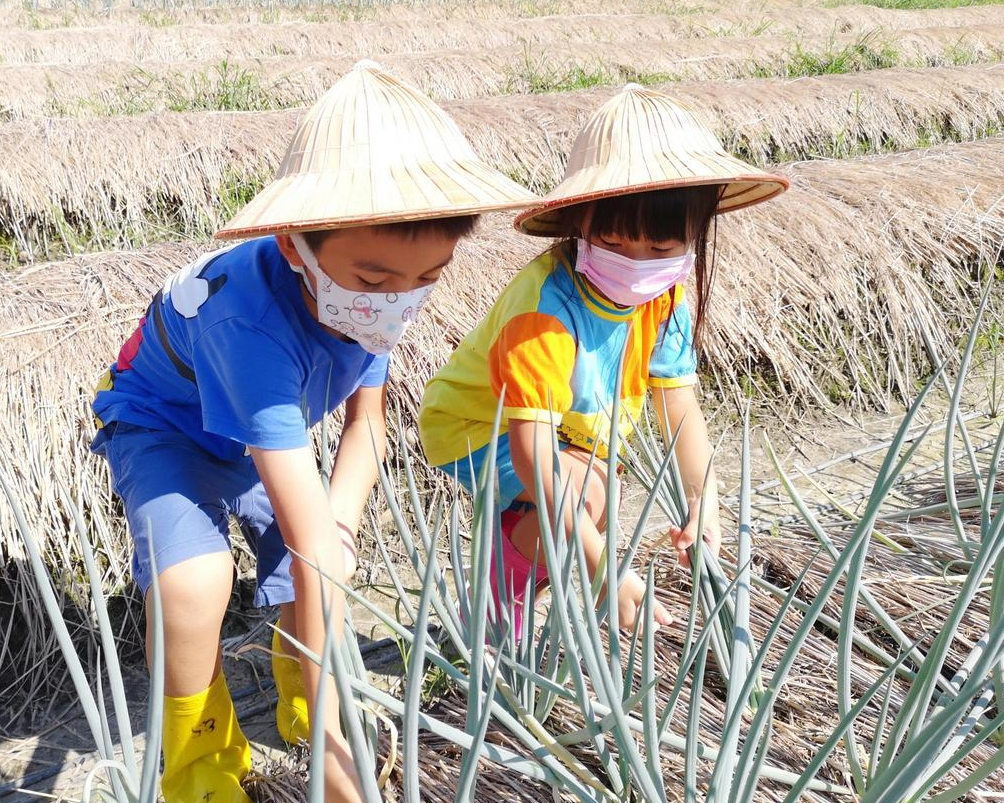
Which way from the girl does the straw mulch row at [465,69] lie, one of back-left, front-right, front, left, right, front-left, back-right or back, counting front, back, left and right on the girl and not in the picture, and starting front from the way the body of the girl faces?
back-left

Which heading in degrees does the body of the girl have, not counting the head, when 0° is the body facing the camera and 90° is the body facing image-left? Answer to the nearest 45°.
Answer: approximately 315°

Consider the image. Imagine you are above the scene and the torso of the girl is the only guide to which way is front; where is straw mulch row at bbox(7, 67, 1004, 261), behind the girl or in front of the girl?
behind

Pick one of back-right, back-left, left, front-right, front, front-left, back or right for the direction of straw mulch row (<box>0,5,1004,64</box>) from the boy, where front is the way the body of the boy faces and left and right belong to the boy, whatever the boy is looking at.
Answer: back-left

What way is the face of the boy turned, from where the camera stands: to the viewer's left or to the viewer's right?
to the viewer's right

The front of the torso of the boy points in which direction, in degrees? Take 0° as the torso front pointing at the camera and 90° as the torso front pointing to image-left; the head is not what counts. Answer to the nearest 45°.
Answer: approximately 315°
